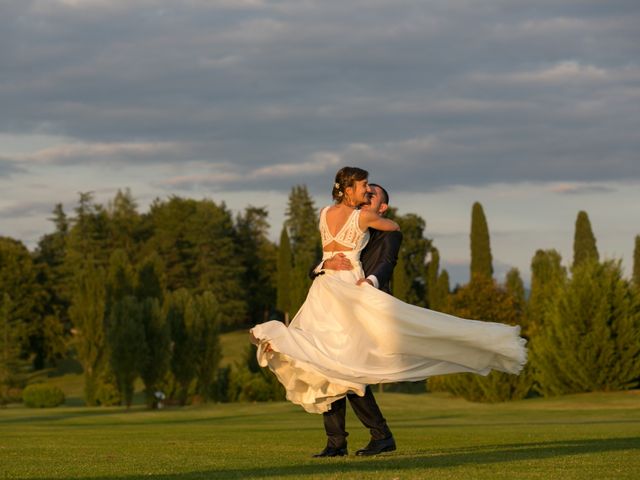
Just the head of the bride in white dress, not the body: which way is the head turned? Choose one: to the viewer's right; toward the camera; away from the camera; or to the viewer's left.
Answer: to the viewer's right

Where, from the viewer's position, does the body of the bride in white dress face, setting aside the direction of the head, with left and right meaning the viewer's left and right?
facing away from the viewer and to the right of the viewer

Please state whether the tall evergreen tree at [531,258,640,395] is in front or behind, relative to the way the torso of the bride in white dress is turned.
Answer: in front
